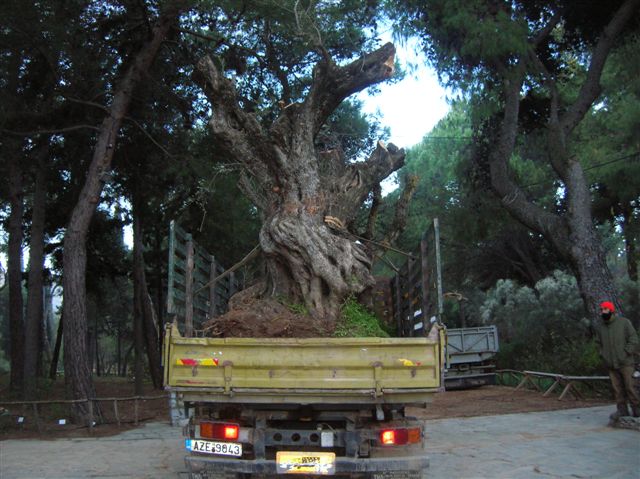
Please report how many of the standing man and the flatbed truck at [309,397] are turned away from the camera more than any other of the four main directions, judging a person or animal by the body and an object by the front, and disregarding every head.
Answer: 1

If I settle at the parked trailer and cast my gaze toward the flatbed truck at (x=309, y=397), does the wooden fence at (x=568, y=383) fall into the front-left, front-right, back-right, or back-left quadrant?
front-left

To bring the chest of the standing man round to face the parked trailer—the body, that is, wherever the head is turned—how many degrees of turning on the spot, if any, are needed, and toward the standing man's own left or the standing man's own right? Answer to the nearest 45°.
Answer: approximately 135° to the standing man's own right

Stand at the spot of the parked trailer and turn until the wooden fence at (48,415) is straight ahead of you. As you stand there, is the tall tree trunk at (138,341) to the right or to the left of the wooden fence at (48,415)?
right

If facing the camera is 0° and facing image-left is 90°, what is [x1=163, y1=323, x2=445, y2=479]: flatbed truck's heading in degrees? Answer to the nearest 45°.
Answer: approximately 180°

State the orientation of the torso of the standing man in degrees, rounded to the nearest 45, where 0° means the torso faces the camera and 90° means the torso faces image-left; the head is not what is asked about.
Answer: approximately 45°

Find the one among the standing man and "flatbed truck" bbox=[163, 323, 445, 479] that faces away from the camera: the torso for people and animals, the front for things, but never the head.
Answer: the flatbed truck

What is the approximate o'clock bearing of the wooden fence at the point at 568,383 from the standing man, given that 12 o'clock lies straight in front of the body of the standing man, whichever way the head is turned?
The wooden fence is roughly at 4 o'clock from the standing man.

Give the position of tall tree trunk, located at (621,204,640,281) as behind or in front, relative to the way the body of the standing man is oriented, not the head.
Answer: behind

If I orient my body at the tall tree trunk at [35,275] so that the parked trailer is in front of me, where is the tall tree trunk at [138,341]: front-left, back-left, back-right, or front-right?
front-left

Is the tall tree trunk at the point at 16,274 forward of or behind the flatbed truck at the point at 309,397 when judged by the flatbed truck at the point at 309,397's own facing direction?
forward
